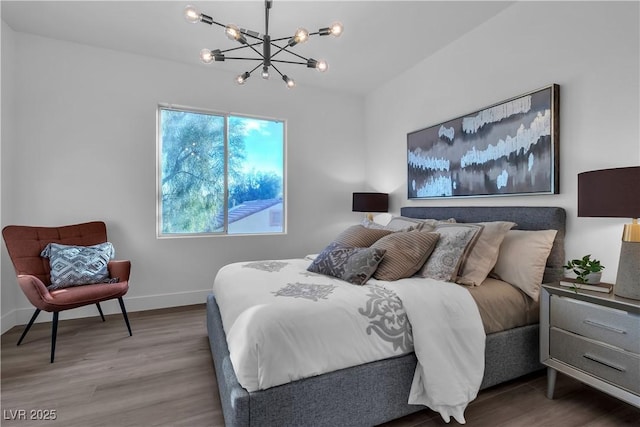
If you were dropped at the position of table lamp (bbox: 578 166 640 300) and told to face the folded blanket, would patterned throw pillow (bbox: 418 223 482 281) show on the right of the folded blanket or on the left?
right

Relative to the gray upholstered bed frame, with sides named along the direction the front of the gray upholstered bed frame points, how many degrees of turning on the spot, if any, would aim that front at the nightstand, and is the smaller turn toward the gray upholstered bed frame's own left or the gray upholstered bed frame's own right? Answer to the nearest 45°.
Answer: approximately 135° to the gray upholstered bed frame's own left

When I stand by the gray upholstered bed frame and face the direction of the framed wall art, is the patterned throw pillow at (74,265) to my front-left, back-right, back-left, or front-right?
back-left

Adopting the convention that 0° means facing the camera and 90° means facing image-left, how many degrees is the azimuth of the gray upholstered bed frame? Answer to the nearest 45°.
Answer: approximately 45°

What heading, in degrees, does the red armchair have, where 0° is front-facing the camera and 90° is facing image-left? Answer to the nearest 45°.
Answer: approximately 315°

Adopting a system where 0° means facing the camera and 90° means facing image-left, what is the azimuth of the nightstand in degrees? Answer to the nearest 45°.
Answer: approximately 45°

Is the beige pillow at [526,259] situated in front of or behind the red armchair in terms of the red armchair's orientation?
in front

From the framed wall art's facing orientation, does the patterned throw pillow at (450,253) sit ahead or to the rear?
ahead
